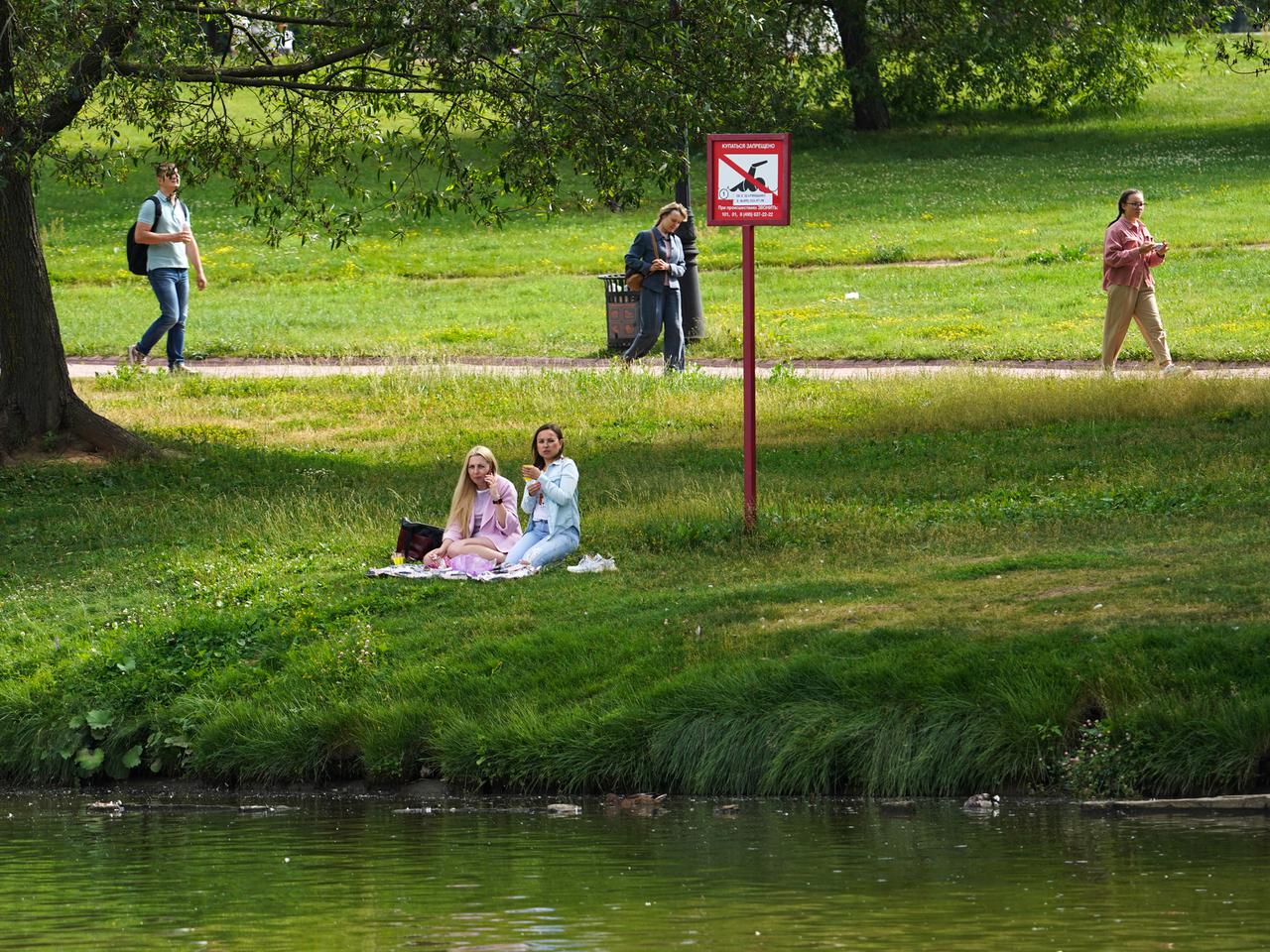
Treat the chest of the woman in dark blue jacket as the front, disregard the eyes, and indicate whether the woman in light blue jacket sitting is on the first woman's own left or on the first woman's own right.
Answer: on the first woman's own right

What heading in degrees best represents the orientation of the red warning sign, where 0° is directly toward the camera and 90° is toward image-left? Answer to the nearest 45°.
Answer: approximately 0°

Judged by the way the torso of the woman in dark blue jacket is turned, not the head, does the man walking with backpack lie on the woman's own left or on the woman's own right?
on the woman's own right

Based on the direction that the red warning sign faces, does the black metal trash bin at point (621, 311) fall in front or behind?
behind

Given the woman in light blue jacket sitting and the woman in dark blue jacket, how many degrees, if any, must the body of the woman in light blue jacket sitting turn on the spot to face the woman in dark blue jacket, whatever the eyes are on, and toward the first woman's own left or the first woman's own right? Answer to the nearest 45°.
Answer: approximately 135° to the first woman's own right

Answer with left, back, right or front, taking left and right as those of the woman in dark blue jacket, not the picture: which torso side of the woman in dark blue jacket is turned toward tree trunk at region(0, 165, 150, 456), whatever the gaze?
right

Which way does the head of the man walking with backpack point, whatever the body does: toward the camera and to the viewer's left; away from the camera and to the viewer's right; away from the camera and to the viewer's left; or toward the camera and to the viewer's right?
toward the camera and to the viewer's right

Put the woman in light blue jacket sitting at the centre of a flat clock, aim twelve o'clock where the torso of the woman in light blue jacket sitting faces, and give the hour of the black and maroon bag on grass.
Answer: The black and maroon bag on grass is roughly at 2 o'clock from the woman in light blue jacket sitting.

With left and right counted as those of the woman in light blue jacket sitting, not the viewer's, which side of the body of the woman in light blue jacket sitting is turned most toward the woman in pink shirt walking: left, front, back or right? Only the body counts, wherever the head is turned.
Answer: back
